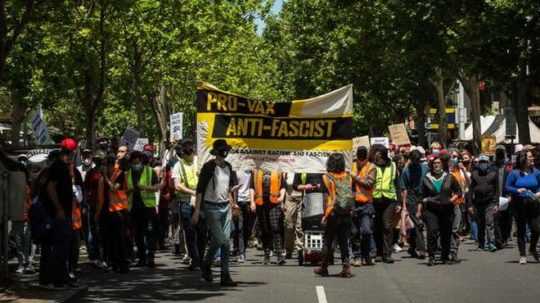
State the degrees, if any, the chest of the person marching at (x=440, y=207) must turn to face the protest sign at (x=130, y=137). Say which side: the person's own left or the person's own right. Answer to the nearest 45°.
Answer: approximately 135° to the person's own right

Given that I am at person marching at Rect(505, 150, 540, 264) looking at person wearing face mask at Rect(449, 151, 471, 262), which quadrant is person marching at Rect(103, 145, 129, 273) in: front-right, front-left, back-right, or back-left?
front-left

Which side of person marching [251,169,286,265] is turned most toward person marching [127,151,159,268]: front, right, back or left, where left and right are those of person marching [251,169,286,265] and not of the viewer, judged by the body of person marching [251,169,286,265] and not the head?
right

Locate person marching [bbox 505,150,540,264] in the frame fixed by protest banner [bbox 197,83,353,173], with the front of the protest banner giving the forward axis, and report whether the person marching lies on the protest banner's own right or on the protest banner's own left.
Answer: on the protest banner's own left

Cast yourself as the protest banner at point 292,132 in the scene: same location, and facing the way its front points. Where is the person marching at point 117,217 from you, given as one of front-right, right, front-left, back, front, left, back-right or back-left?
right

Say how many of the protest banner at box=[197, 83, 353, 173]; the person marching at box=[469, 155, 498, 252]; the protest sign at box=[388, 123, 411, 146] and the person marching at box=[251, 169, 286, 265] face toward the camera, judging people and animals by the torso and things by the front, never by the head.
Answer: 4

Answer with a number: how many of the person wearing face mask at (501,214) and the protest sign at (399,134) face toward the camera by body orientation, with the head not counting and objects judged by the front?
2

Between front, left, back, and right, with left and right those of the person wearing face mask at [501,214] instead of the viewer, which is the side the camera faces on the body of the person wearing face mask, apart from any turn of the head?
front

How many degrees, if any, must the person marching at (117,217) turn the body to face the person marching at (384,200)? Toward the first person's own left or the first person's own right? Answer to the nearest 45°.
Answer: approximately 45° to the first person's own left

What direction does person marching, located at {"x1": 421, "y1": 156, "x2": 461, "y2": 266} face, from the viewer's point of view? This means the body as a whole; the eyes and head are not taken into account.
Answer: toward the camera

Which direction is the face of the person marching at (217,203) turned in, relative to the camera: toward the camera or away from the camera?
toward the camera

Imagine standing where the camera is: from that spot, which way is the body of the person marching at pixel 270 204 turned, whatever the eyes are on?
toward the camera
